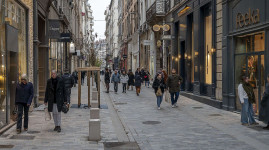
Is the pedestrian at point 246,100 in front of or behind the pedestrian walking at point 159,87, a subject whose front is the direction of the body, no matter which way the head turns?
in front

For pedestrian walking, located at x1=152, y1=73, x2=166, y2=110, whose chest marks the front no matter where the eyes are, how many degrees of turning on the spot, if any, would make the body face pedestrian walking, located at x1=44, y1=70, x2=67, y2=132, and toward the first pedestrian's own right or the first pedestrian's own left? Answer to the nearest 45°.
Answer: approximately 45° to the first pedestrian's own right

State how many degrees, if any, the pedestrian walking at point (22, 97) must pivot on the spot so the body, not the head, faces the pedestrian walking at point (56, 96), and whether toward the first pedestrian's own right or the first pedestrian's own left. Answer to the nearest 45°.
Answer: approximately 90° to the first pedestrian's own left

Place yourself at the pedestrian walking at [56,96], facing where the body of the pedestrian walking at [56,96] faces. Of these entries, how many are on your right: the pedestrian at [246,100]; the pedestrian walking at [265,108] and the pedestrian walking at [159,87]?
0

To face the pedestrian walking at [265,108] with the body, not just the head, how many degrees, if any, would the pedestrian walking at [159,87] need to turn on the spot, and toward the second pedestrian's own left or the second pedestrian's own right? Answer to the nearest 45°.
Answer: approximately 45° to the second pedestrian's own left

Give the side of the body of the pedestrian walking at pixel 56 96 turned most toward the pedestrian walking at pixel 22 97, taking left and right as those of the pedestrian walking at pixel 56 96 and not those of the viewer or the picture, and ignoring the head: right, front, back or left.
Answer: right

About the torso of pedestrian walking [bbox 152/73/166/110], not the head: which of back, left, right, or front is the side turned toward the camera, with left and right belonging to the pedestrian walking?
front

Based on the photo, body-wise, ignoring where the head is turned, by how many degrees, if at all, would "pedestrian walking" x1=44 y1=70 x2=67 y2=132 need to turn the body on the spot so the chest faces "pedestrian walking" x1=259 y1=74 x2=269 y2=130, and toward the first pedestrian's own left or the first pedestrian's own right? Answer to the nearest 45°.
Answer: approximately 90° to the first pedestrian's own left

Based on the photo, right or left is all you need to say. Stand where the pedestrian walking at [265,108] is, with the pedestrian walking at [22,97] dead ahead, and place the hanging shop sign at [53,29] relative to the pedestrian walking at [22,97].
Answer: right

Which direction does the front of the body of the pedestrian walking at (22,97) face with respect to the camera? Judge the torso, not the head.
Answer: toward the camera

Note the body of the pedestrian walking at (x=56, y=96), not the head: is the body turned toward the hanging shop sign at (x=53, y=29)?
no

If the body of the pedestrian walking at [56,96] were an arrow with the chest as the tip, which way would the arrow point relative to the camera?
toward the camera

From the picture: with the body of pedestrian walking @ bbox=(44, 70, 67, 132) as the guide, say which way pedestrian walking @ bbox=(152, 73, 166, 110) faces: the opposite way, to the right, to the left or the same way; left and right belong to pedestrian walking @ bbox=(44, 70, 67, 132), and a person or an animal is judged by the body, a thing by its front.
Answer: the same way

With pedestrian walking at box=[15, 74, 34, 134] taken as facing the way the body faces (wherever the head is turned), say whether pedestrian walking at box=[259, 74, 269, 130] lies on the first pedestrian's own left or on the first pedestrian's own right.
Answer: on the first pedestrian's own left

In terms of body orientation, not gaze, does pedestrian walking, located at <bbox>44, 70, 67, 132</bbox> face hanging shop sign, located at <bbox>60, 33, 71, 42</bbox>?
no

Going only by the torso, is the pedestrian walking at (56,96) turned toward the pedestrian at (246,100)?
no
